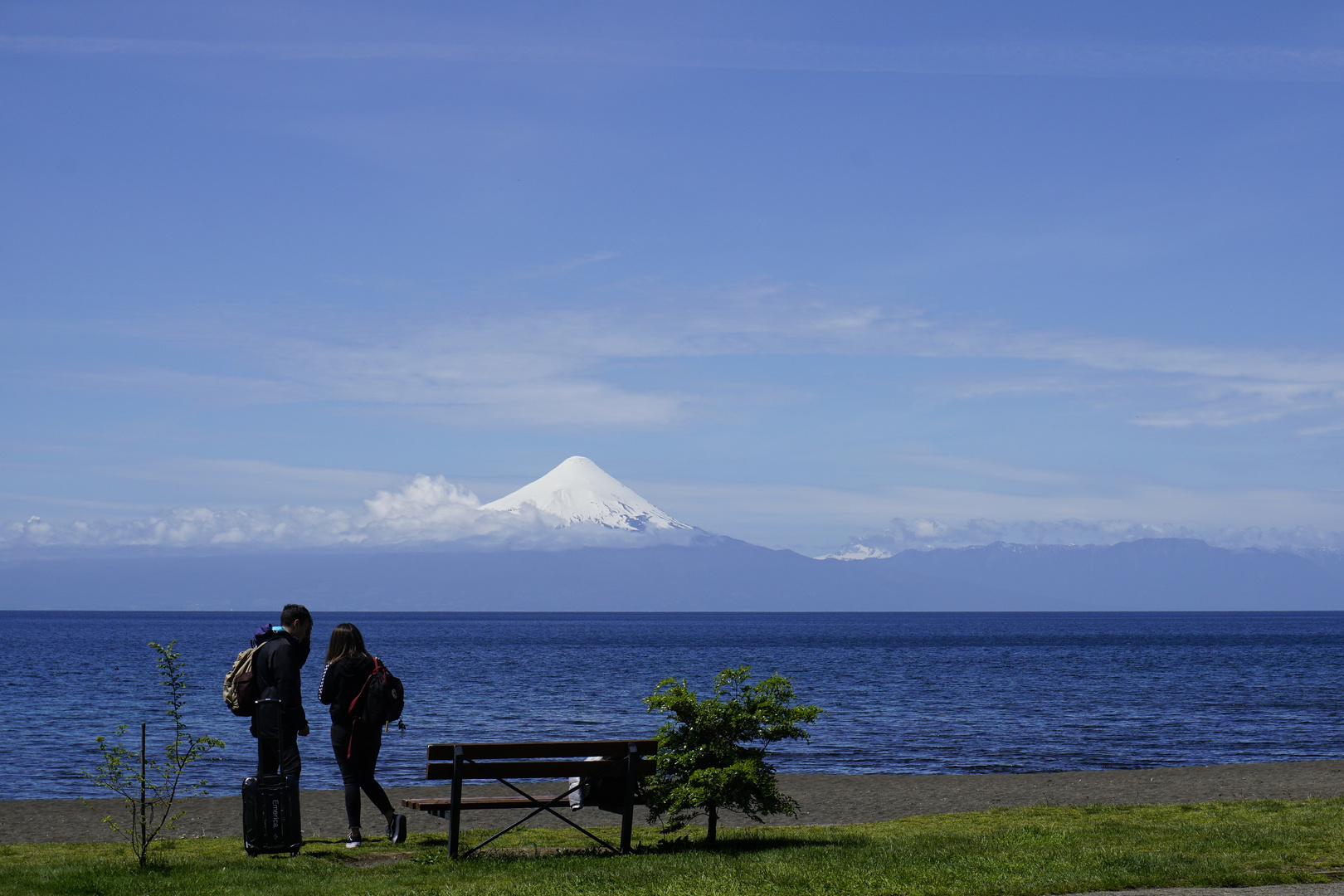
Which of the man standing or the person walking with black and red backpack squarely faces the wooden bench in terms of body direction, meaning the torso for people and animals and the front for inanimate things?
the man standing

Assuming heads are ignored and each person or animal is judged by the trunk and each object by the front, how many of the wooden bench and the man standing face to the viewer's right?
1

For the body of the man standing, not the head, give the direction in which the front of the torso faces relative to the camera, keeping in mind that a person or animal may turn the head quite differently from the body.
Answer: to the viewer's right

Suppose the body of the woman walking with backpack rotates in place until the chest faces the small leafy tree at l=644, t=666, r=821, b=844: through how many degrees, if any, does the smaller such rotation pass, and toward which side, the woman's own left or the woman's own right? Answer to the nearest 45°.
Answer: approximately 135° to the woman's own right

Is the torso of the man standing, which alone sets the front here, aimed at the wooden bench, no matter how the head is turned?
yes

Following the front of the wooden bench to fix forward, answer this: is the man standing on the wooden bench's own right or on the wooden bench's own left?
on the wooden bench's own left

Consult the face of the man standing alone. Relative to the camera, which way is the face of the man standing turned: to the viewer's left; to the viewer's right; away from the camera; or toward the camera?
to the viewer's right

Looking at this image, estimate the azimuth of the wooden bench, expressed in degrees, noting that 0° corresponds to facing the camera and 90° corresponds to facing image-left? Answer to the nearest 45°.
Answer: approximately 135°

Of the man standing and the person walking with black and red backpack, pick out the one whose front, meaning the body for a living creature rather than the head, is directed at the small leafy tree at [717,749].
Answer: the man standing

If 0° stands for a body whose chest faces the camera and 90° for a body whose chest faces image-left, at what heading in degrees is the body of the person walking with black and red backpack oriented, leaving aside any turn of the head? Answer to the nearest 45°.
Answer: approximately 135°

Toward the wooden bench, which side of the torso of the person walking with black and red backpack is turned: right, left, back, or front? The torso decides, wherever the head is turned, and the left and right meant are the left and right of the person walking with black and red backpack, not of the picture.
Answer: right

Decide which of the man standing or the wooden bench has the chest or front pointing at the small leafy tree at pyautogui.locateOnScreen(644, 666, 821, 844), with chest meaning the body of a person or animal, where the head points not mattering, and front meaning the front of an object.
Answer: the man standing
